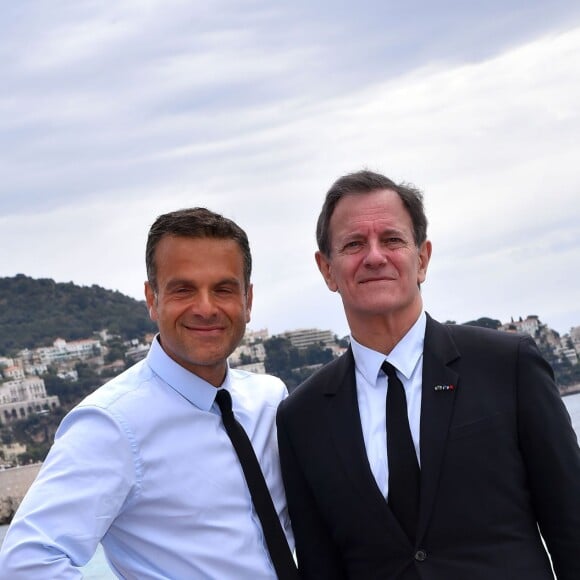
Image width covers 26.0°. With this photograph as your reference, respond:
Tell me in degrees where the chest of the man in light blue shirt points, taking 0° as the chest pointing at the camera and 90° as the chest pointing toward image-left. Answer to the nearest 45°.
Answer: approximately 315°

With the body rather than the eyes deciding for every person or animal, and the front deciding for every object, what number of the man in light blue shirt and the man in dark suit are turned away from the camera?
0

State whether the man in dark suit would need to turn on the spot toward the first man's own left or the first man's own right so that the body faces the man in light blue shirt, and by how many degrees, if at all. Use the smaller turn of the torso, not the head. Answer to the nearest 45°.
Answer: approximately 90° to the first man's own right

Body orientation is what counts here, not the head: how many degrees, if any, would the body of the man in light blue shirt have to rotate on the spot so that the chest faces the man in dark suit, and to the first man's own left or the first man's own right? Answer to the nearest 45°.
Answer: approximately 45° to the first man's own left
